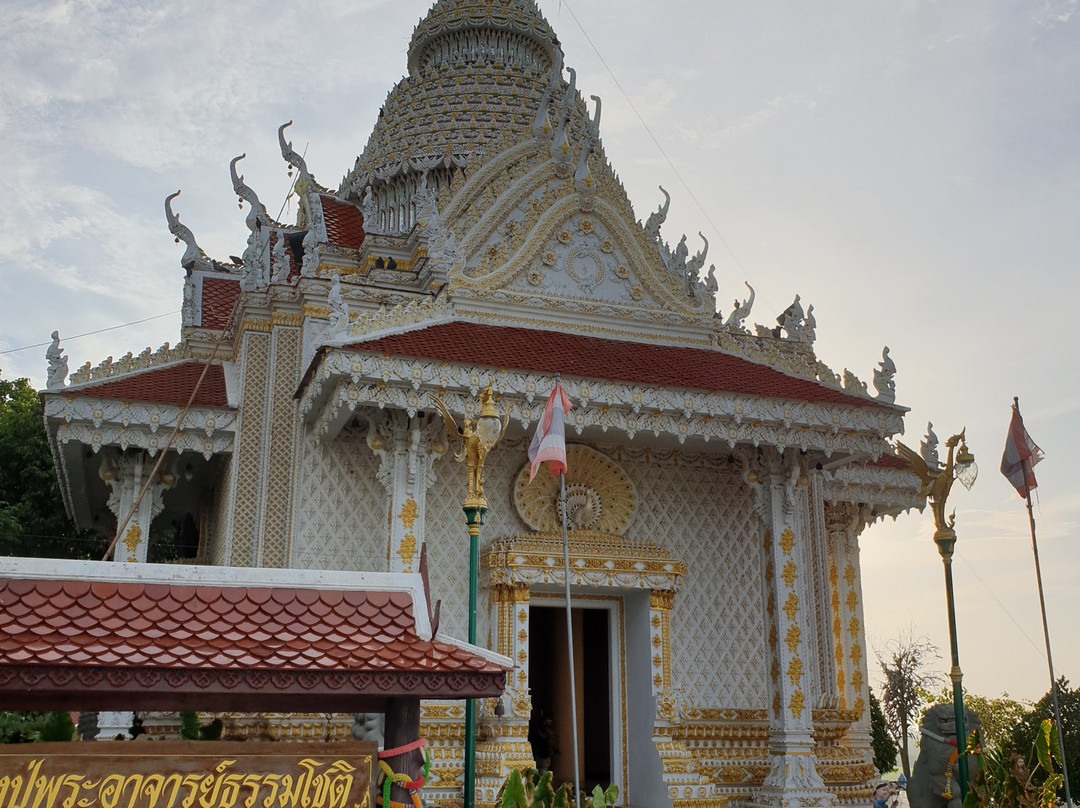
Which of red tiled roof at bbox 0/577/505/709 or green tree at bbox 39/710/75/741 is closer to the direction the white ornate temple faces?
the red tiled roof

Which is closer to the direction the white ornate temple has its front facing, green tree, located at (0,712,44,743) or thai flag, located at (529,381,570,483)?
the thai flag

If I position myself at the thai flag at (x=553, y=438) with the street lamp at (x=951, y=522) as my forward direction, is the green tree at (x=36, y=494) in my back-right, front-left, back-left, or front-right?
back-left

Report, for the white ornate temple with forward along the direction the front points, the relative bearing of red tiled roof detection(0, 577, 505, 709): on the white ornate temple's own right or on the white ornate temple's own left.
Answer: on the white ornate temple's own right

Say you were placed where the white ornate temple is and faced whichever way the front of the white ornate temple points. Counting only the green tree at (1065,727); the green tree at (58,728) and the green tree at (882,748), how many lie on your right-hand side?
1

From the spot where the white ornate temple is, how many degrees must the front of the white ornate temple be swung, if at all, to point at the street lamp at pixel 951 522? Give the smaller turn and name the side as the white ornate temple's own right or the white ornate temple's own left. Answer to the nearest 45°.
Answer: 0° — it already faces it

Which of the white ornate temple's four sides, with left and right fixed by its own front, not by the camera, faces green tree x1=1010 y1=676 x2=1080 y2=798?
left

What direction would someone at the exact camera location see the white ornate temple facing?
facing the viewer and to the right of the viewer

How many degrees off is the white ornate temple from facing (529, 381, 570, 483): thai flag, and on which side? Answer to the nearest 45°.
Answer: approximately 45° to its right

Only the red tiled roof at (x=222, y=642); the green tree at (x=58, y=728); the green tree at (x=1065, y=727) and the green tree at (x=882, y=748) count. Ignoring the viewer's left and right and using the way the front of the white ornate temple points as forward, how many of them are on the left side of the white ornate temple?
2

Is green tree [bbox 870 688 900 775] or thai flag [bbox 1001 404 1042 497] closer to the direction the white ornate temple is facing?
the thai flag

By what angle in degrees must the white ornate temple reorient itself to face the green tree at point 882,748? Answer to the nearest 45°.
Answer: approximately 90° to its left

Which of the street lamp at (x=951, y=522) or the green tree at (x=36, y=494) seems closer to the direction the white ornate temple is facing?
the street lamp

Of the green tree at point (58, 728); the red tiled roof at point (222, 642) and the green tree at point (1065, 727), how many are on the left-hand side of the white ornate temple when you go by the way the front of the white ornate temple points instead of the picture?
1

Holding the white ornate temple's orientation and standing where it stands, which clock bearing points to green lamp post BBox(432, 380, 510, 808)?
The green lamp post is roughly at 2 o'clock from the white ornate temple.

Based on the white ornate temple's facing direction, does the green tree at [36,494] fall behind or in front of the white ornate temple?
behind
